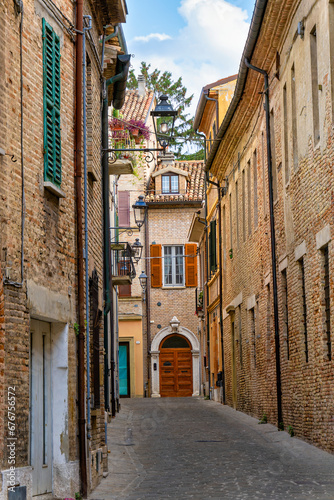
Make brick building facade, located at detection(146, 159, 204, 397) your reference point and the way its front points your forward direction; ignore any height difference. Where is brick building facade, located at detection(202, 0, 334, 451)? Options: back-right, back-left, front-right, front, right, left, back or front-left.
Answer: front

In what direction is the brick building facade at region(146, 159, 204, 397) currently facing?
toward the camera

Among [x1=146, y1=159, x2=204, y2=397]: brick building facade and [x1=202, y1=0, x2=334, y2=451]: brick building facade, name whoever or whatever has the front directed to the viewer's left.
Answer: [x1=202, y1=0, x2=334, y2=451]: brick building facade

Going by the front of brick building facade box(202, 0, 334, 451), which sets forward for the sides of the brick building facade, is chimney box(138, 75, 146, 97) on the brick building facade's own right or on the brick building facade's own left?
on the brick building facade's own right

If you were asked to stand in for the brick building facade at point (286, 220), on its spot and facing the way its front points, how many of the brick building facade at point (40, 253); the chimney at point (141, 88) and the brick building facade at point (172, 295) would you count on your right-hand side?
2

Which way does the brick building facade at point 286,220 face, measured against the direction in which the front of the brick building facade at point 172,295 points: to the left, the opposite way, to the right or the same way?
to the right

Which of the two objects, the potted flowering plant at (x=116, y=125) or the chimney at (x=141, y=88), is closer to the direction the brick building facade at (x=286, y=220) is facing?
the potted flowering plant

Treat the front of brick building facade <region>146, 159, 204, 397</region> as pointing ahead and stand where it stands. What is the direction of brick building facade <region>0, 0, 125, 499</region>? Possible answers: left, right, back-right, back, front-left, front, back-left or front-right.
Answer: front

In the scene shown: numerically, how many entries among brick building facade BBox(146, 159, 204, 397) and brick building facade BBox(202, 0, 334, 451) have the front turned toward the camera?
1

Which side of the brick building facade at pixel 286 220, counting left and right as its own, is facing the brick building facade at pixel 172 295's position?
right

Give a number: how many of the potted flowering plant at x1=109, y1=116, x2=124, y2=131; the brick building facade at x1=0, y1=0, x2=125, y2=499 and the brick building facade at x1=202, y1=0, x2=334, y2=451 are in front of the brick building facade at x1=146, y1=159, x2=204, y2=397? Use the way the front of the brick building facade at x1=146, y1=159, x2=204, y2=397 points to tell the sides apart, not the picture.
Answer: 3

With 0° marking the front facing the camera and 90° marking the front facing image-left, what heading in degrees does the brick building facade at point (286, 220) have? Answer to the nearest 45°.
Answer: approximately 90°
